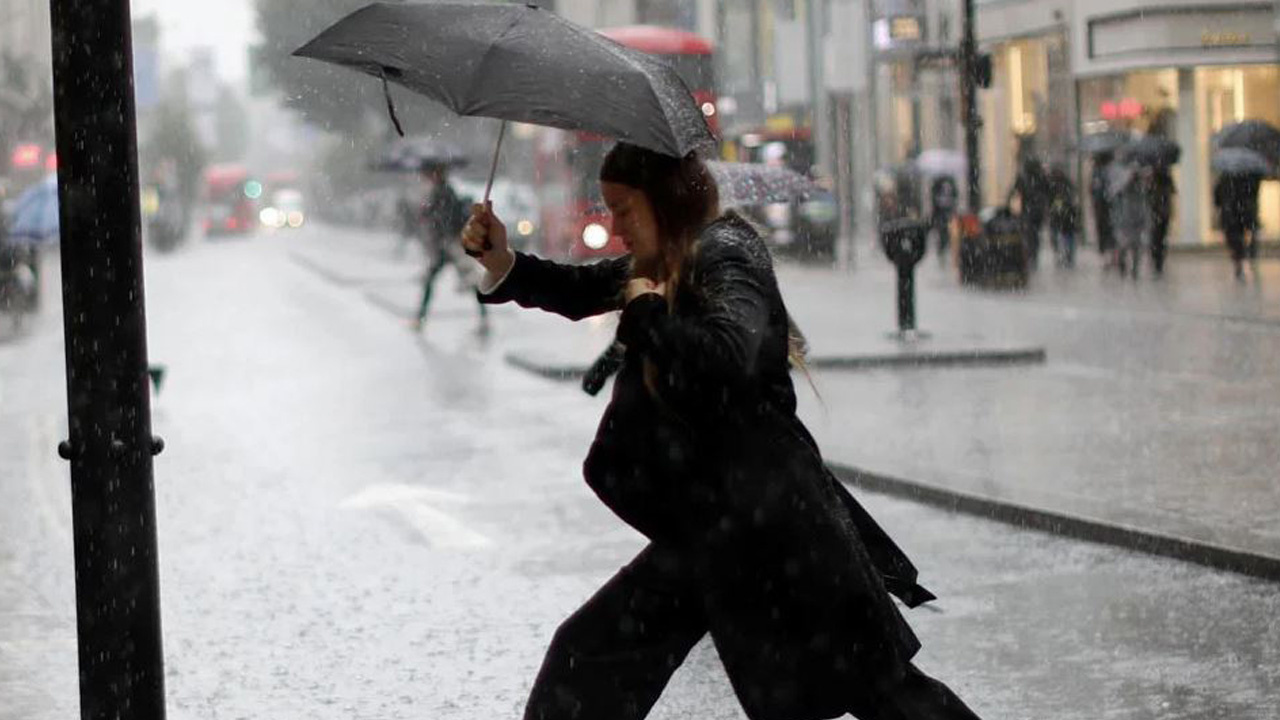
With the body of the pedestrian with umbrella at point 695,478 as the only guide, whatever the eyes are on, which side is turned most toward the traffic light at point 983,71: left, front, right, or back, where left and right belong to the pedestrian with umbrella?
right

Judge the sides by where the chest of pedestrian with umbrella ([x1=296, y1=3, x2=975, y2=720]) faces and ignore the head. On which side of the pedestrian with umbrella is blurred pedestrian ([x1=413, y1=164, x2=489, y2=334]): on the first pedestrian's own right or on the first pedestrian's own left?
on the first pedestrian's own right

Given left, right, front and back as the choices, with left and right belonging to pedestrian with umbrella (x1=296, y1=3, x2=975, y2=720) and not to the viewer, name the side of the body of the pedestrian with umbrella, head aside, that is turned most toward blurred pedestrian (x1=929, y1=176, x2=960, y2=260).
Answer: right

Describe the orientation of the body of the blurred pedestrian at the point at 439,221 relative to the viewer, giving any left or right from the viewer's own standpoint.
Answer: facing to the left of the viewer

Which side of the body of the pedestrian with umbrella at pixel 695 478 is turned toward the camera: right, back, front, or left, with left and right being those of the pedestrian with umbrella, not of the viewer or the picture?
left

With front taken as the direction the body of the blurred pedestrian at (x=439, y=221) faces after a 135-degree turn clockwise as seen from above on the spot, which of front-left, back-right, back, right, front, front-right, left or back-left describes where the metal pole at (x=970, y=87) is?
front-right

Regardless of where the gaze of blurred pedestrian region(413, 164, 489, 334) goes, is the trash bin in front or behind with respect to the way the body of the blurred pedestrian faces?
behind
